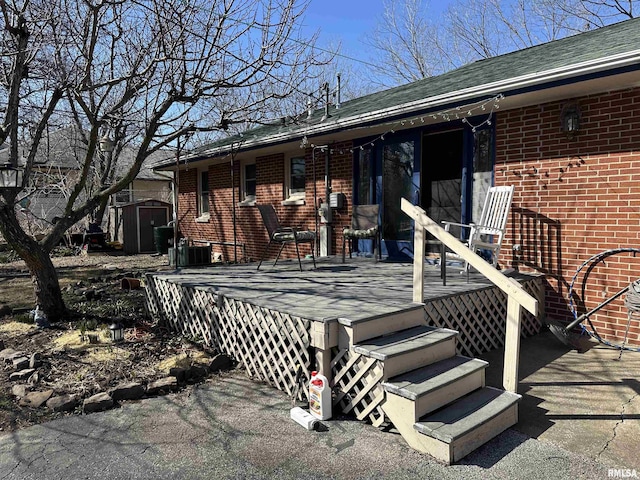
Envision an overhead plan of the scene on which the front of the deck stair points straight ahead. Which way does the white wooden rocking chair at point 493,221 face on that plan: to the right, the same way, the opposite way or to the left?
to the right

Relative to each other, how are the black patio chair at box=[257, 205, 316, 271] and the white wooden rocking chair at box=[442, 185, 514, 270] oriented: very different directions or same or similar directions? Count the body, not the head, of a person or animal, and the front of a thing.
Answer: very different directions

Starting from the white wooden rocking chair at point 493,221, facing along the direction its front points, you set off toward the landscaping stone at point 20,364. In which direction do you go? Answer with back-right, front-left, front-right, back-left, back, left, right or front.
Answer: front

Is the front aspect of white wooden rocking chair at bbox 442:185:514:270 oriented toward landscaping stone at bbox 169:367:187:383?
yes

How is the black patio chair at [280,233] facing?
to the viewer's right

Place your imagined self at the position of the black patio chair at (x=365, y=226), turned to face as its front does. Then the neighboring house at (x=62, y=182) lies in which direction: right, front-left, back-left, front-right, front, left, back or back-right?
right

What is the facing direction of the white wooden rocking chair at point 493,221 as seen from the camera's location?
facing the viewer and to the left of the viewer

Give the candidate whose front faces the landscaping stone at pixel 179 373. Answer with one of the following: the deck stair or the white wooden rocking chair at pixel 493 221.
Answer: the white wooden rocking chair

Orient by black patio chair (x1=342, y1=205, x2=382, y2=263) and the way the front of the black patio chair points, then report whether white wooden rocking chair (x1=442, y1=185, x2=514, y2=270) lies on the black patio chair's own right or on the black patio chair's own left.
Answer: on the black patio chair's own left

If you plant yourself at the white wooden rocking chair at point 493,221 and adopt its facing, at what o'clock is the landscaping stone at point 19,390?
The landscaping stone is roughly at 12 o'clock from the white wooden rocking chair.

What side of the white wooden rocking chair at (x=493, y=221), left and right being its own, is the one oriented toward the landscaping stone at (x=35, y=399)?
front

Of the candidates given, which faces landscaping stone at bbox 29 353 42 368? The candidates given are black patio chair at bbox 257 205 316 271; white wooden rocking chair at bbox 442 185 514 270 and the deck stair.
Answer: the white wooden rocking chair

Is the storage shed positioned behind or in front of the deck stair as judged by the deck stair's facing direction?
behind

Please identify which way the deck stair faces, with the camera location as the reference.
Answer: facing the viewer and to the right of the viewer

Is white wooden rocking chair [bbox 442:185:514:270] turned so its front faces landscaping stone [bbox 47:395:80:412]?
yes

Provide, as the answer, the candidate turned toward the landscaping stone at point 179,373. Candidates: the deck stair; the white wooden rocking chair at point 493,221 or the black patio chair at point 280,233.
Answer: the white wooden rocking chair

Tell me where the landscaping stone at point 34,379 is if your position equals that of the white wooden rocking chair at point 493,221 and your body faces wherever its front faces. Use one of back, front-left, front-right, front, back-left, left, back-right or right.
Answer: front

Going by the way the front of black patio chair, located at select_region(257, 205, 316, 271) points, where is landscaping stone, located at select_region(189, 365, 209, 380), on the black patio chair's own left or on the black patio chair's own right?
on the black patio chair's own right

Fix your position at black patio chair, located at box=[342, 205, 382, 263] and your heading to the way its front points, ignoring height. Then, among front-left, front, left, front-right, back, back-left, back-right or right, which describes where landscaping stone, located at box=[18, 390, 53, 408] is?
front
